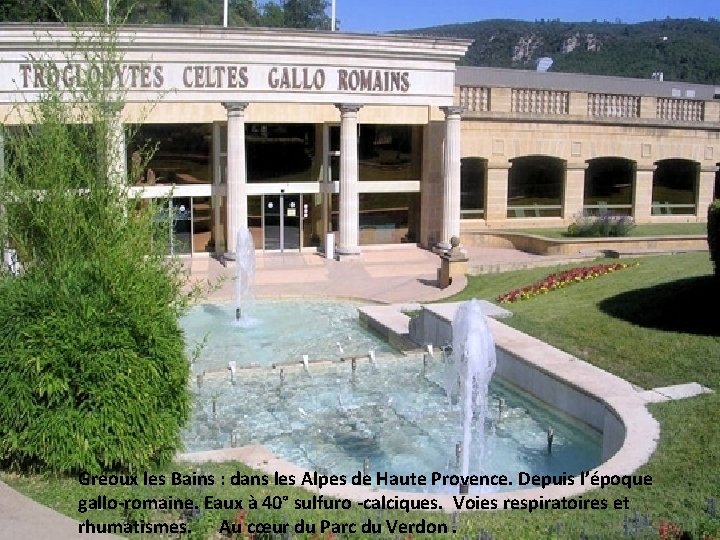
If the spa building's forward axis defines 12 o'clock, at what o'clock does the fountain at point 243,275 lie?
The fountain is roughly at 1 o'clock from the spa building.

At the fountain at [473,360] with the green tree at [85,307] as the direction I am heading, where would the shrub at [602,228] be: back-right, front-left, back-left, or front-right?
back-right

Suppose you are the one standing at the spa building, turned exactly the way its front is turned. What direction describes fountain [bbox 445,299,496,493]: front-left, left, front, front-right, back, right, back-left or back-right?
front

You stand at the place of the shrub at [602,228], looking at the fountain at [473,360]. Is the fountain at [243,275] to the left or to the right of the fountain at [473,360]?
right

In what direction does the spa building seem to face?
toward the camera

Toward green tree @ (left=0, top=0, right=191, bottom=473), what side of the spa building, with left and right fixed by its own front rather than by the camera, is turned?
front

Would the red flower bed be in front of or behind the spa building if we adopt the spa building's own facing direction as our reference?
in front
